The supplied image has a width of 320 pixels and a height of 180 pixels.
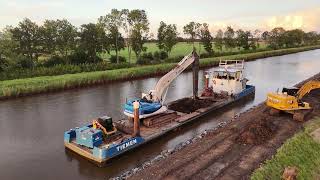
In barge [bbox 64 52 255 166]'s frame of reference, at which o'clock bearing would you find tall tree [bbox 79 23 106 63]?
The tall tree is roughly at 4 o'clock from the barge.

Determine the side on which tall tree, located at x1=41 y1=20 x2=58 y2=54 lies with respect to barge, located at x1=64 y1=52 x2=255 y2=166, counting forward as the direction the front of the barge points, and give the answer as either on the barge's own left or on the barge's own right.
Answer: on the barge's own right

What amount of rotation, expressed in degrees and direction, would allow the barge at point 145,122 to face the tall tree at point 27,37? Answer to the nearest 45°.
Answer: approximately 90° to its right

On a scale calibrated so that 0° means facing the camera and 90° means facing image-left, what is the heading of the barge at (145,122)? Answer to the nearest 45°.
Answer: approximately 45°

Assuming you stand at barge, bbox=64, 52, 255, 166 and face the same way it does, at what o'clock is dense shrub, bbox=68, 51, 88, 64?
The dense shrub is roughly at 4 o'clock from the barge.

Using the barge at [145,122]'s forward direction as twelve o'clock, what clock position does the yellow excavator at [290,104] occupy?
The yellow excavator is roughly at 7 o'clock from the barge.

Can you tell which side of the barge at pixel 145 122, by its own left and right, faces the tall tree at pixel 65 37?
right

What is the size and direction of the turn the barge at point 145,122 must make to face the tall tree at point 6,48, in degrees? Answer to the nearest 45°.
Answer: approximately 90° to its right

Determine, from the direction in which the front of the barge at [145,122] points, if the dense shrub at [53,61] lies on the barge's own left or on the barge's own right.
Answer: on the barge's own right

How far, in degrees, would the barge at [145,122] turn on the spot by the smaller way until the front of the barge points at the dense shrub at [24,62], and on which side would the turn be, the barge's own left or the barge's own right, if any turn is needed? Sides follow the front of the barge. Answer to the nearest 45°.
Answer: approximately 90° to the barge's own right
